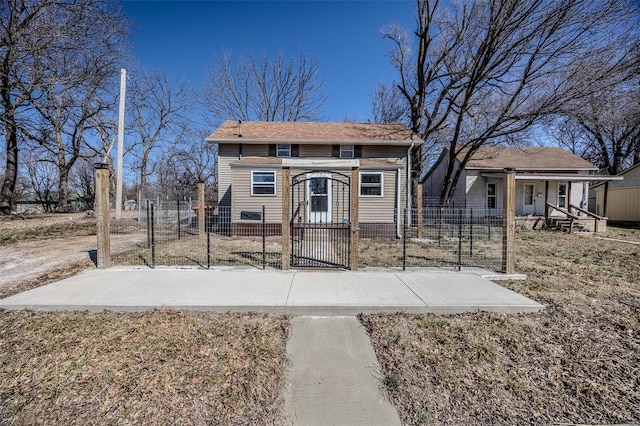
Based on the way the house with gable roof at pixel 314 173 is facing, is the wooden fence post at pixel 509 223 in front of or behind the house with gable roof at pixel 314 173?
in front

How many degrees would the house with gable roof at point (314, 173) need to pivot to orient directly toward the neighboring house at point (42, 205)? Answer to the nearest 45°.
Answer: approximately 135° to its right

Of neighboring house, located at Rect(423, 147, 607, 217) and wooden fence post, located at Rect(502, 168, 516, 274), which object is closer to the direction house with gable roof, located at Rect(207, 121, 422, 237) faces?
the wooden fence post

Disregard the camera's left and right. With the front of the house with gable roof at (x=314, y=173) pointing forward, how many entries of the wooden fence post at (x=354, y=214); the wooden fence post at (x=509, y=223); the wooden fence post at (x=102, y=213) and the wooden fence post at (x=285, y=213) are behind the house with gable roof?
0

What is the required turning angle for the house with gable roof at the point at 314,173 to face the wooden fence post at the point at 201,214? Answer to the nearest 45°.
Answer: approximately 90° to its right

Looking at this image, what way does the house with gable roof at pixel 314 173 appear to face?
toward the camera

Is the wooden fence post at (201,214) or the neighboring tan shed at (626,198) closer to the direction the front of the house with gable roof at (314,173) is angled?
the wooden fence post

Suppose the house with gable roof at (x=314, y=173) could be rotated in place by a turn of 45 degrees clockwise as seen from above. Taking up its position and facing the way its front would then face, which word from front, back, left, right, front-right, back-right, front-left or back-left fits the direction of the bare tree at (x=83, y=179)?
right

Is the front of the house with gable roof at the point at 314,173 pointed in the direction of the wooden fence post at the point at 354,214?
yes

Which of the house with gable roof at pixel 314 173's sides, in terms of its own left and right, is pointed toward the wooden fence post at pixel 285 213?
front

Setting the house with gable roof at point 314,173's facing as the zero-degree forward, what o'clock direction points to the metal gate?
The metal gate is roughly at 12 o'clock from the house with gable roof.

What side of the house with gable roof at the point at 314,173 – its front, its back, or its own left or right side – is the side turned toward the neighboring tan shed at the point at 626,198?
left

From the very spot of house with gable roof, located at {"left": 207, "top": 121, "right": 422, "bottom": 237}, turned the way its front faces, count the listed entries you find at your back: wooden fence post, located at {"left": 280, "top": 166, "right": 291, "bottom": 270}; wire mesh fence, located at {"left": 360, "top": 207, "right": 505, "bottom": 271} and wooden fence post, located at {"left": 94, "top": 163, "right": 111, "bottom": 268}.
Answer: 0

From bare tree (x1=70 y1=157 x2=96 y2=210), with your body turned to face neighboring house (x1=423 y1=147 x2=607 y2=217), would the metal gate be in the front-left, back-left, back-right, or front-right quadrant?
front-right
